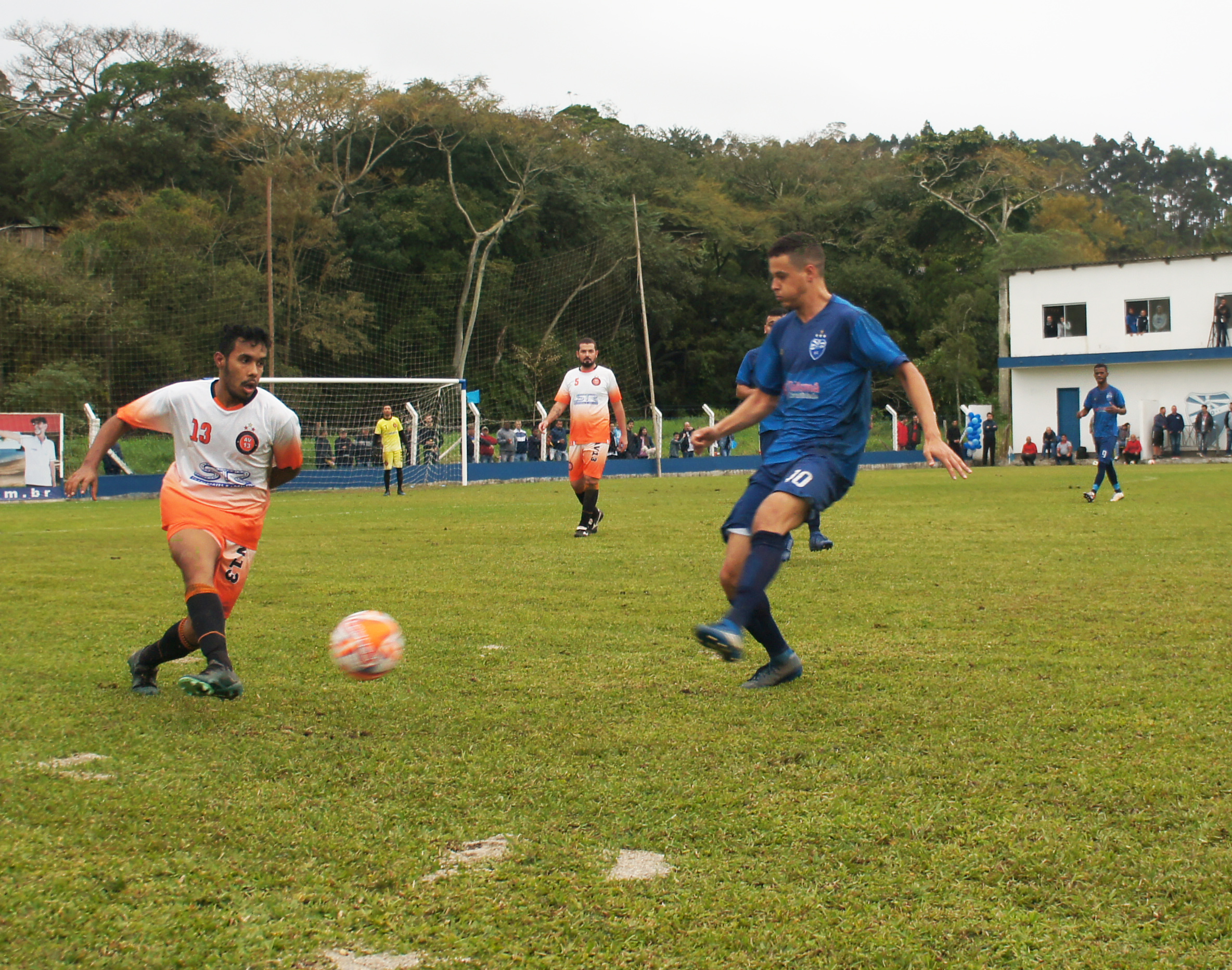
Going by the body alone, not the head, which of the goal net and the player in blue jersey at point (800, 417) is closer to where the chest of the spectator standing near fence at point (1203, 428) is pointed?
the player in blue jersey

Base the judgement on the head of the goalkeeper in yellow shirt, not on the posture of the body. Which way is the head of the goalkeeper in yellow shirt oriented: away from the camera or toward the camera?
toward the camera

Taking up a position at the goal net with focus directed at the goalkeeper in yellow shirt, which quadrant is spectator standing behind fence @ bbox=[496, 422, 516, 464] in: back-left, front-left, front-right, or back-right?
back-left

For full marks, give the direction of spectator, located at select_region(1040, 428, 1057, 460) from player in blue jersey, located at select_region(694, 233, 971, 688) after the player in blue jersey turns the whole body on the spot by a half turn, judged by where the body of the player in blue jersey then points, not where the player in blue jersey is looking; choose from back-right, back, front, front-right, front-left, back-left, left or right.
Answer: front-left

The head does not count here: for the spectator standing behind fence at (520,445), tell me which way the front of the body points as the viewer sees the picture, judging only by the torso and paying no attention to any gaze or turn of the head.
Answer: toward the camera

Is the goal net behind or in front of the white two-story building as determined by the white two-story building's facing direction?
in front

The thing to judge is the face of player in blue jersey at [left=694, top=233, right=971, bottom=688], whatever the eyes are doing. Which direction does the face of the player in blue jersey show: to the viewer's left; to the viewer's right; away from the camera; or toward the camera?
to the viewer's left

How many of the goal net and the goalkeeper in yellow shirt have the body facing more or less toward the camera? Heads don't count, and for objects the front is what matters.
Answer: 2

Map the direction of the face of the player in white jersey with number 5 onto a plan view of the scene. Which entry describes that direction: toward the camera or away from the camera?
toward the camera

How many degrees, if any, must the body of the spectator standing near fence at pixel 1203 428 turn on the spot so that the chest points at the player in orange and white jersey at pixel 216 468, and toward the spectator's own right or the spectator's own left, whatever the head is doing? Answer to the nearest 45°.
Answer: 0° — they already face them

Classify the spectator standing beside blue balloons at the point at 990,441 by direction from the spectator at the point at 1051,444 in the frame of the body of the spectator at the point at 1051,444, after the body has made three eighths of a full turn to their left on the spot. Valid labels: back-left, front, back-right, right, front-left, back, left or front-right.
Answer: back

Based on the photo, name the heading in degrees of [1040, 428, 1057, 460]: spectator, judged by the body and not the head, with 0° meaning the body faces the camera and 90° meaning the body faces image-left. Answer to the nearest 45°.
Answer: approximately 0°

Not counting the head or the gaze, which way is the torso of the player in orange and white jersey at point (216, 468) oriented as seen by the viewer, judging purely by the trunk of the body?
toward the camera

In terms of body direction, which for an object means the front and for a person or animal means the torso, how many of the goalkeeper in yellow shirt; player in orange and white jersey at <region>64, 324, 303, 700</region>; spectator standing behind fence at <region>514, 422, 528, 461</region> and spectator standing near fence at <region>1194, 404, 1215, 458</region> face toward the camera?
4

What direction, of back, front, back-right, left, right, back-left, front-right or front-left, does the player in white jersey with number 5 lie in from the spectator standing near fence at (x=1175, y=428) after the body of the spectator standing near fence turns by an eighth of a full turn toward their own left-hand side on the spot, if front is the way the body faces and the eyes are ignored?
front-right

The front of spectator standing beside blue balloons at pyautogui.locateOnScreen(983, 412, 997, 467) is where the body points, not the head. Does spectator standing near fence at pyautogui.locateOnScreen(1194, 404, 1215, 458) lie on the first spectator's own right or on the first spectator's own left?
on the first spectator's own left

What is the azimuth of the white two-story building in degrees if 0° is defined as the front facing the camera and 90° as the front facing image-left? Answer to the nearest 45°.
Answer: approximately 0°
